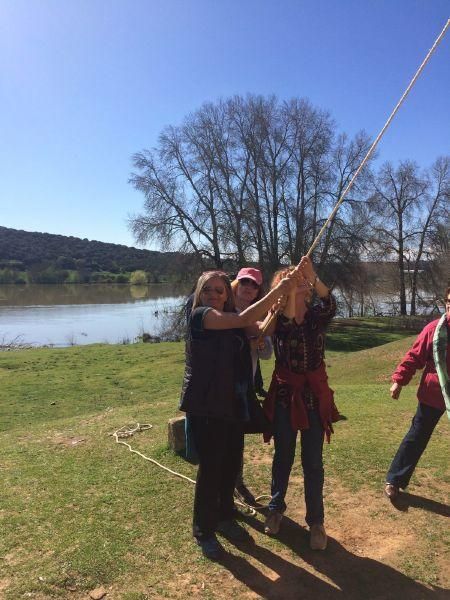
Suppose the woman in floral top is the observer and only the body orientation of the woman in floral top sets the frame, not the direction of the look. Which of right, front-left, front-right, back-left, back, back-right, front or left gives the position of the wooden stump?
back-right

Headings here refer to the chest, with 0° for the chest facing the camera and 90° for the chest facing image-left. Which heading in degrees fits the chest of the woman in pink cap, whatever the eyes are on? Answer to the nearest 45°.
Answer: approximately 315°

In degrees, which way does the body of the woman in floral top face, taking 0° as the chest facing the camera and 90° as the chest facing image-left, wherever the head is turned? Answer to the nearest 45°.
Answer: approximately 0°

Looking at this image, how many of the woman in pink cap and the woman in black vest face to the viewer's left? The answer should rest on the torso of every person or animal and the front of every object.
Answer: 0

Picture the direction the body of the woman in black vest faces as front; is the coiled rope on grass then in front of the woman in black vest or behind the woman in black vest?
behind

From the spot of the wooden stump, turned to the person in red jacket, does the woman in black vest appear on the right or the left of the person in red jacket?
right

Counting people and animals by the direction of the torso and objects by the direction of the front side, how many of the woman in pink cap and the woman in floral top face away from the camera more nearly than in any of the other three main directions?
0
